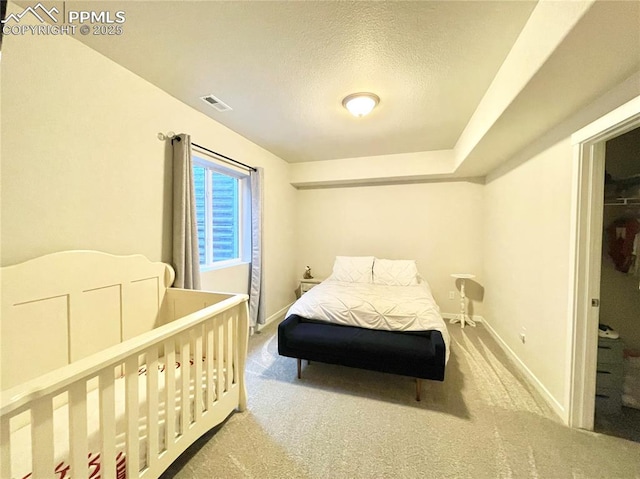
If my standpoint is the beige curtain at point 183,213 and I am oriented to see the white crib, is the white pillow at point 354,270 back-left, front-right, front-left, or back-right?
back-left

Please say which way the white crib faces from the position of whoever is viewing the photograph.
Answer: facing the viewer and to the right of the viewer

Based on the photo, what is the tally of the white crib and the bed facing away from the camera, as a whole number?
0

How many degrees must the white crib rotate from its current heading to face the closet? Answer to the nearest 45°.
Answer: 0° — it already faces it

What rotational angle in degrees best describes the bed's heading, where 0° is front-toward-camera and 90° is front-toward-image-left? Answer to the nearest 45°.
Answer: approximately 0°

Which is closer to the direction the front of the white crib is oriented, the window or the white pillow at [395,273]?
the white pillow

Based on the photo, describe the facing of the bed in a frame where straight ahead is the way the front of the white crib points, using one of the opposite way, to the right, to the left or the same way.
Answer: to the right
